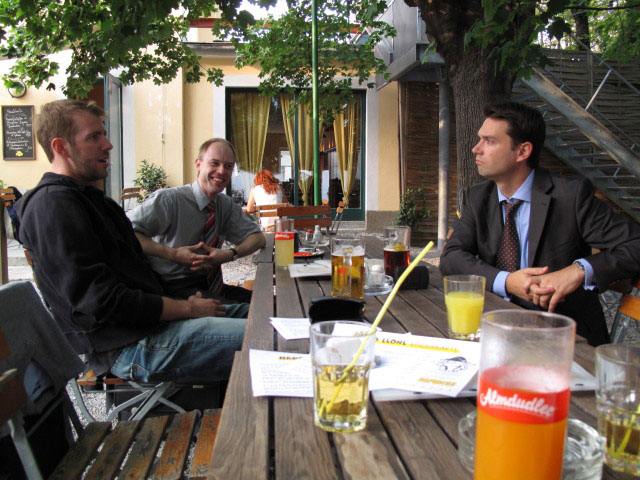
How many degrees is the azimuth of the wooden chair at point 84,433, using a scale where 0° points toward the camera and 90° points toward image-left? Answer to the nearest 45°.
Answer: approximately 270°

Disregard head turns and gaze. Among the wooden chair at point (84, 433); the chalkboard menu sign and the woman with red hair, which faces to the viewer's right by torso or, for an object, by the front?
the wooden chair

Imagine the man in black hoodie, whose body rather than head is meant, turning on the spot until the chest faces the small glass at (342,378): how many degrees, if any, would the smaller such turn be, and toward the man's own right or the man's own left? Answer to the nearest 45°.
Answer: approximately 90° to the man's own right

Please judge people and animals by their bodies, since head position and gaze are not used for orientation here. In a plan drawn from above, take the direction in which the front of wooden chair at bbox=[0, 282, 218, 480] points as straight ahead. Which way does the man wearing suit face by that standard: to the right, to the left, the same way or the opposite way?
the opposite way

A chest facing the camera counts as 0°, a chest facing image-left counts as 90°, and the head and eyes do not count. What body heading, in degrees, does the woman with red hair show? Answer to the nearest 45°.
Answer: approximately 180°

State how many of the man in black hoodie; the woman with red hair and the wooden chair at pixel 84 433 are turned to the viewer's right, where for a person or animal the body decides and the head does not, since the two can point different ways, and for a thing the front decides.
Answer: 2

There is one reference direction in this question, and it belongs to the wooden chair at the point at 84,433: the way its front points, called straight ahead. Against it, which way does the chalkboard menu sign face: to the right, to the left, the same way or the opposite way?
to the right

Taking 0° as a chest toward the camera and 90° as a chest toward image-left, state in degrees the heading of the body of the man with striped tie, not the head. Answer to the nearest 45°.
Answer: approximately 315°

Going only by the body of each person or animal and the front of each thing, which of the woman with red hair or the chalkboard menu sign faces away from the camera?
the woman with red hair

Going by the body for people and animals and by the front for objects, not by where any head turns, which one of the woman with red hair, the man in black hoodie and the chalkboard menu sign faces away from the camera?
the woman with red hair

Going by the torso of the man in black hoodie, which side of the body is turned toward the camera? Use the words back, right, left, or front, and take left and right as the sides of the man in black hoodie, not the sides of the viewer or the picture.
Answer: right

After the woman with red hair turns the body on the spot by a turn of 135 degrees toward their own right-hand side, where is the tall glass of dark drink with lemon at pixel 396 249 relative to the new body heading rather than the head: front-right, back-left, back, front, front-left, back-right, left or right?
front-right

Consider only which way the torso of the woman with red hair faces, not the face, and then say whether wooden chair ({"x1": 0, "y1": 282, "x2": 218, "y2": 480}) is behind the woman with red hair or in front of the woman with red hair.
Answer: behind

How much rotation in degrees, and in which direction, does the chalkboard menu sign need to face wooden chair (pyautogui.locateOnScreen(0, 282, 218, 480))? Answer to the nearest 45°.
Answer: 0° — it already faces it

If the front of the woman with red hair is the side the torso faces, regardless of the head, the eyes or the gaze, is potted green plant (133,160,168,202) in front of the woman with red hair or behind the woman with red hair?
in front
